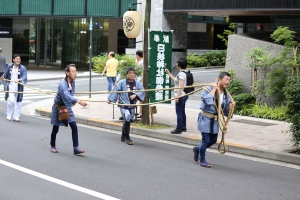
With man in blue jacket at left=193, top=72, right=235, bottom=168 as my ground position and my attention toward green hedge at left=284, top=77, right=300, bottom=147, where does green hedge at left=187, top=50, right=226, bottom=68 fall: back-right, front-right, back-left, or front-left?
front-left

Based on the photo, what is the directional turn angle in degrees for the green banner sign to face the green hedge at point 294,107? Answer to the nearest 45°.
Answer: approximately 45° to its left

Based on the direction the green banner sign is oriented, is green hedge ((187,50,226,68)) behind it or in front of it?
behind

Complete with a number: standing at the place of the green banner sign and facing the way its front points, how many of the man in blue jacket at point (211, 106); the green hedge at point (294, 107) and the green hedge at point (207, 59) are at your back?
1

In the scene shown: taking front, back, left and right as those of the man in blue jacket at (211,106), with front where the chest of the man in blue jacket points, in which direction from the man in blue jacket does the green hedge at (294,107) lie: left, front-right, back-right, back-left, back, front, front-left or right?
left

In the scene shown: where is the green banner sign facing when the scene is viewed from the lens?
facing the viewer
